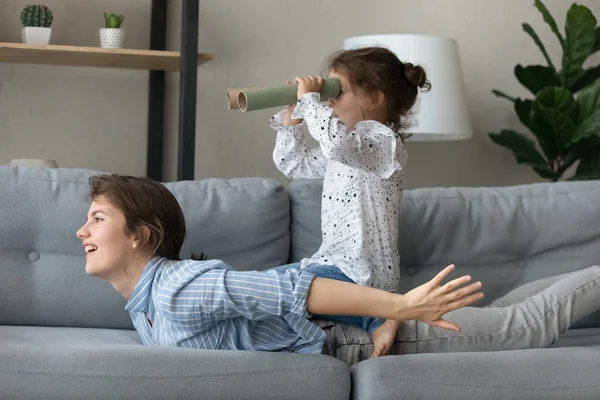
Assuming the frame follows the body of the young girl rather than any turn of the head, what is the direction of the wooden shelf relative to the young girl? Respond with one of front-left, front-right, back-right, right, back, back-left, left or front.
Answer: front-right

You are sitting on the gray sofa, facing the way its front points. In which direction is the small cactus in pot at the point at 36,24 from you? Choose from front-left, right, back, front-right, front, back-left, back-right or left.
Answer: back-right

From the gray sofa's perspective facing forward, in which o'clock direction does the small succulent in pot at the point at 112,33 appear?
The small succulent in pot is roughly at 5 o'clock from the gray sofa.

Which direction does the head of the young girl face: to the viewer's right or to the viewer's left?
to the viewer's left

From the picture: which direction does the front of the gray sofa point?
toward the camera

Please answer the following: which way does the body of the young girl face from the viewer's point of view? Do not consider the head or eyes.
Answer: to the viewer's left

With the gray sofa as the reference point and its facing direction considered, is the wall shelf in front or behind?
behind

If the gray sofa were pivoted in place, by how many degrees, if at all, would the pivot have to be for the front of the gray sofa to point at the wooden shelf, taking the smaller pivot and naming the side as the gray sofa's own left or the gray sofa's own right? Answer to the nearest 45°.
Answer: approximately 135° to the gray sofa's own right

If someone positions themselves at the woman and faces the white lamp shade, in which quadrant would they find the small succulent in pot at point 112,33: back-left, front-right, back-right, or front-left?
front-left

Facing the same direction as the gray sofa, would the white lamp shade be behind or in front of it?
behind
